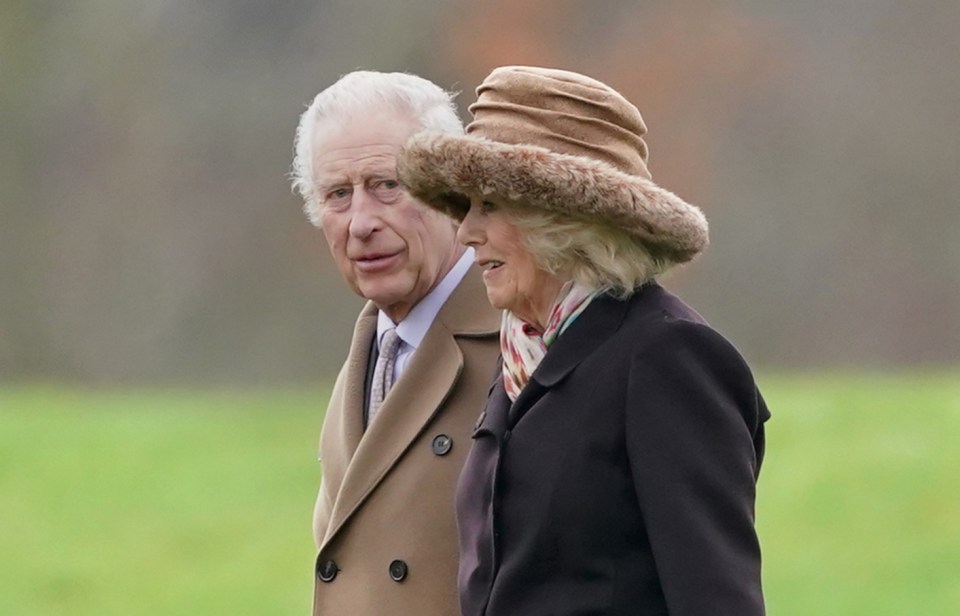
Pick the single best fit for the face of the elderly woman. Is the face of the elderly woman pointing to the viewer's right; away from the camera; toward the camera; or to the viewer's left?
to the viewer's left

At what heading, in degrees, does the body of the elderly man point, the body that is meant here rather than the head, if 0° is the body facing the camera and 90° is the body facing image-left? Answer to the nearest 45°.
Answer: approximately 45°

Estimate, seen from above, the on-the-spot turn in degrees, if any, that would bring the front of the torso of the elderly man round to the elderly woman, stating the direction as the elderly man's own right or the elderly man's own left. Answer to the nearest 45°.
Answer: approximately 90° to the elderly man's own left
